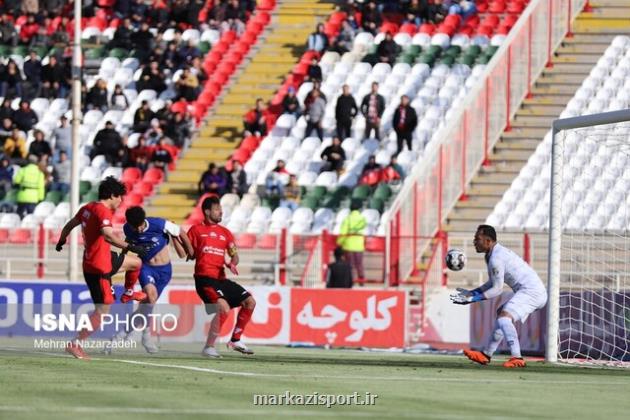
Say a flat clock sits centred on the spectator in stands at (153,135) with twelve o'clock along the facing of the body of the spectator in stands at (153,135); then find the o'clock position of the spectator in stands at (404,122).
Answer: the spectator in stands at (404,122) is roughly at 10 o'clock from the spectator in stands at (153,135).

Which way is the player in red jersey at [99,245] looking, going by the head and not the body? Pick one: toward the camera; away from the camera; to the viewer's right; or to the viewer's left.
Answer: to the viewer's right

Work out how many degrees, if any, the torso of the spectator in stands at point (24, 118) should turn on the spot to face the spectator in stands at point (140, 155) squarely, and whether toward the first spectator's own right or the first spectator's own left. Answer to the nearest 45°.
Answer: approximately 45° to the first spectator's own left

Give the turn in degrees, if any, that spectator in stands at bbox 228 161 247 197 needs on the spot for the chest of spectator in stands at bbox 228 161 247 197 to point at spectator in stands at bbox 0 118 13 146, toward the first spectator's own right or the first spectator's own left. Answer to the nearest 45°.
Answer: approximately 90° to the first spectator's own right

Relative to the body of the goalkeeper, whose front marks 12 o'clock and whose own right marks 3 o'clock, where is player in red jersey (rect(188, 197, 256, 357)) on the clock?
The player in red jersey is roughly at 12 o'clock from the goalkeeper.
